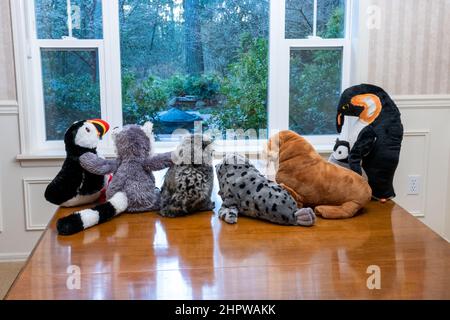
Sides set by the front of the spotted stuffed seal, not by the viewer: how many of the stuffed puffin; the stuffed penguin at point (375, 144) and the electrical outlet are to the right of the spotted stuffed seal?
2

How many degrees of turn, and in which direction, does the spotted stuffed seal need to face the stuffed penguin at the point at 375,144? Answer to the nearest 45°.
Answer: approximately 90° to its right

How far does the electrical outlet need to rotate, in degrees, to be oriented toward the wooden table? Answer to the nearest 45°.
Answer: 0° — it already faces it

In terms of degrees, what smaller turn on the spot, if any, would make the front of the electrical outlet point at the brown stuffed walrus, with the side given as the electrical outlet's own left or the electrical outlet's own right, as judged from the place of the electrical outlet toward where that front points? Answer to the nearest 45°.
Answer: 0° — it already faces it

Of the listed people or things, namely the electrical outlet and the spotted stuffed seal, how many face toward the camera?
1

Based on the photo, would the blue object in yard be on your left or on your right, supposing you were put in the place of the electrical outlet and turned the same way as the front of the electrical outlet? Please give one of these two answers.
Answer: on your right

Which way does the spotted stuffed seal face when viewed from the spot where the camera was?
facing away from the viewer and to the left of the viewer

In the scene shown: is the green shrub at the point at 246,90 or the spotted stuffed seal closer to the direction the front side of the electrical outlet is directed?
the spotted stuffed seal

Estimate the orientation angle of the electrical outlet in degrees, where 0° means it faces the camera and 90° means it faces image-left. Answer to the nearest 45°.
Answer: approximately 0°

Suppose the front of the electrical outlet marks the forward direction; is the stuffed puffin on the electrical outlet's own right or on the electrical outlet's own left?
on the electrical outlet's own right

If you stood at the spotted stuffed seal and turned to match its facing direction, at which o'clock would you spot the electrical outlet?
The electrical outlet is roughly at 3 o'clock from the spotted stuffed seal.

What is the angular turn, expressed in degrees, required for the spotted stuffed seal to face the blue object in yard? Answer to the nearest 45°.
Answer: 0° — it already faces it
